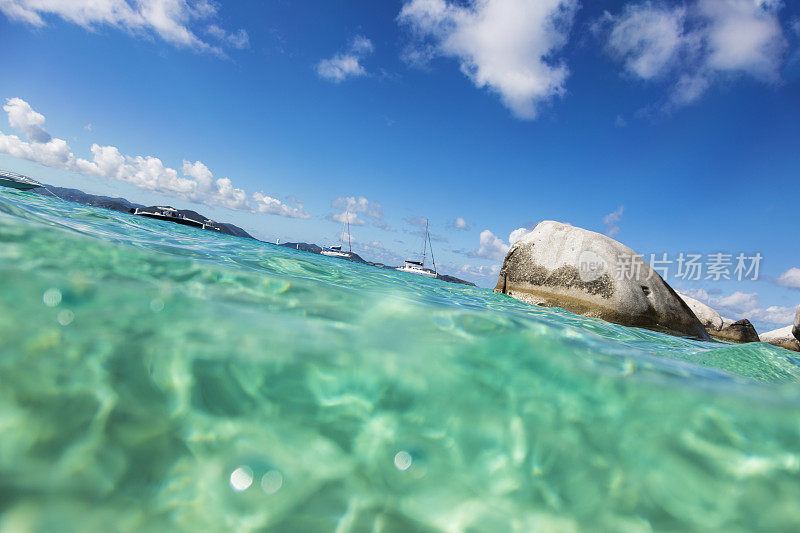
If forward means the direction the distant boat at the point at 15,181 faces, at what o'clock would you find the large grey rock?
The large grey rock is roughly at 2 o'clock from the distant boat.

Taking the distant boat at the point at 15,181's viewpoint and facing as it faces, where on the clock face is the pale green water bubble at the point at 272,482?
The pale green water bubble is roughly at 3 o'clock from the distant boat.

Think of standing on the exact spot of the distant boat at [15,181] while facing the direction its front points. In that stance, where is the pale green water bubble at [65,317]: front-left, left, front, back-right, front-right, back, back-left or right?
right

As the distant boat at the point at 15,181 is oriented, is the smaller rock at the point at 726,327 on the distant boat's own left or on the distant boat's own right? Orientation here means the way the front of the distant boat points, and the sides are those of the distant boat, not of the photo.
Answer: on the distant boat's own right

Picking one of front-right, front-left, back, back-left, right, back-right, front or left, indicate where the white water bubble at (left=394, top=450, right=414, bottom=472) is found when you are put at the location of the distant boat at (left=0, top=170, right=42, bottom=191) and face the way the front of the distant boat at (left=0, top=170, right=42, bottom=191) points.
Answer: right

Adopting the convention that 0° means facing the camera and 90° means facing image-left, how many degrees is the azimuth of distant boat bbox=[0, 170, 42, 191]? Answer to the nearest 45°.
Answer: approximately 270°
